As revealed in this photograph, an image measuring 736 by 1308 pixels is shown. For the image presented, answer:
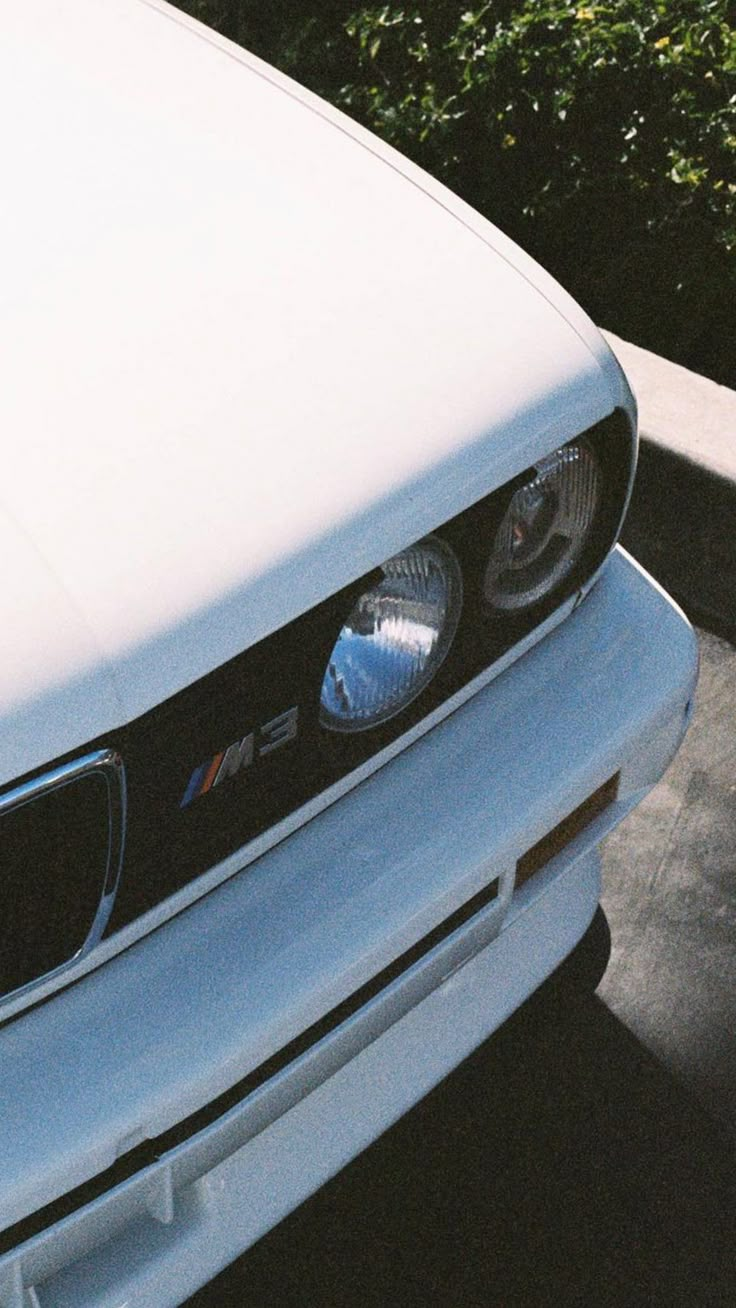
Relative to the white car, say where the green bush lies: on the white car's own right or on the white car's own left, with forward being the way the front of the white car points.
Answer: on the white car's own left
